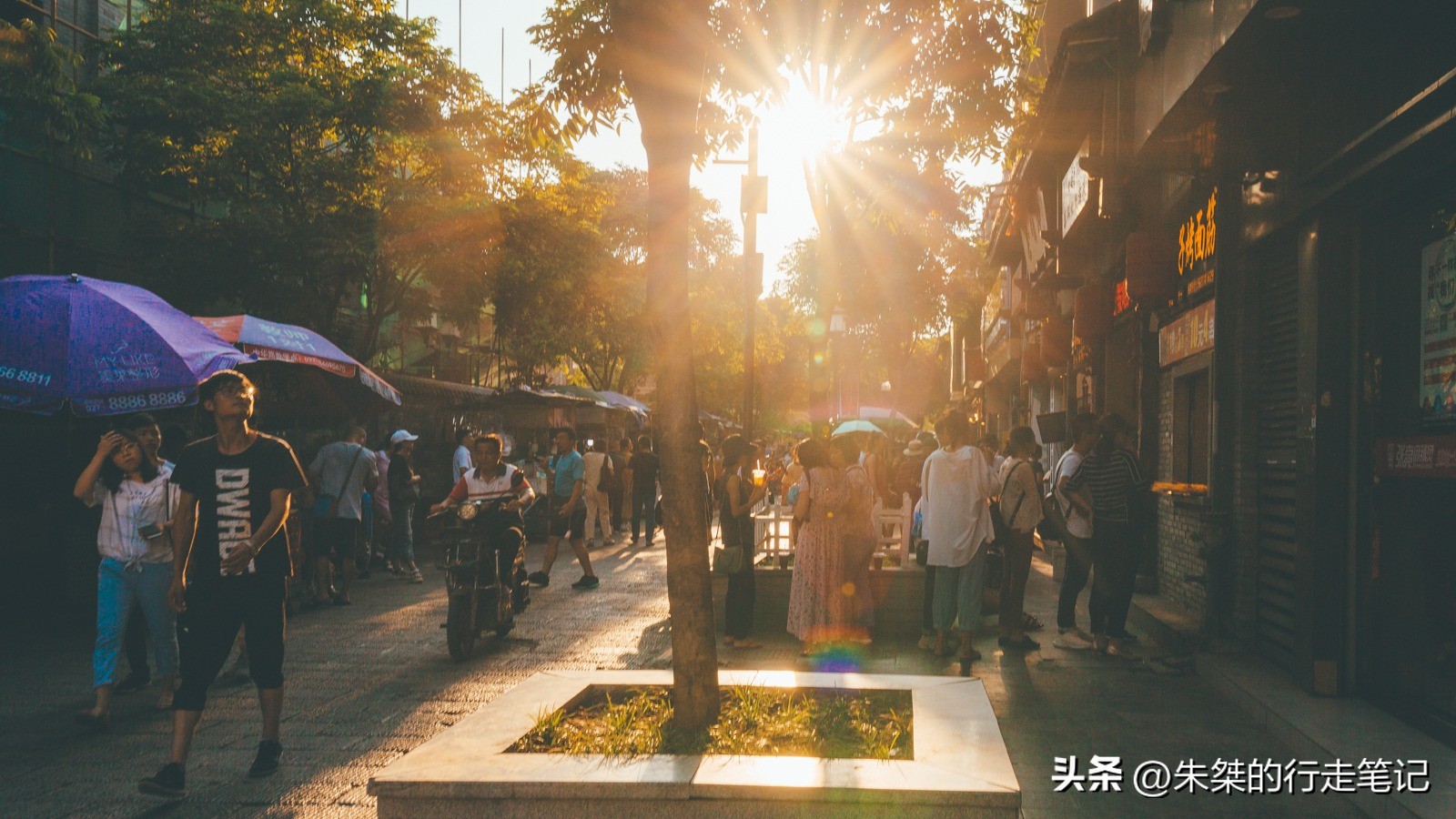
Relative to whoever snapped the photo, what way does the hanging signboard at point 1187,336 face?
facing the viewer and to the left of the viewer

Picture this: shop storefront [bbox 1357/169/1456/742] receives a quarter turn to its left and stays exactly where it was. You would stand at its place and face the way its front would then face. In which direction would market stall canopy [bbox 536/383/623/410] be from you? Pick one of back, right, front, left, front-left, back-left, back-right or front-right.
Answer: back

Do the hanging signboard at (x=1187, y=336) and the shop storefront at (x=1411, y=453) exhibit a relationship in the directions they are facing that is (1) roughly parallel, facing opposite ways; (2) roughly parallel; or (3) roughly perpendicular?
roughly parallel

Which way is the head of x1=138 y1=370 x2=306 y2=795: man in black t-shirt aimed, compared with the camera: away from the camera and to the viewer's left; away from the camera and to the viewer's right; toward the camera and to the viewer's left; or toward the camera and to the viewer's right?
toward the camera and to the viewer's right

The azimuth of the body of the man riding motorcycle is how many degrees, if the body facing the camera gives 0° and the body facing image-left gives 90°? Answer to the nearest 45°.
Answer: approximately 45°

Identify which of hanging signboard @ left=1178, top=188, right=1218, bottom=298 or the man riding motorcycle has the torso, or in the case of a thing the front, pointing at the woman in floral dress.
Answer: the hanging signboard

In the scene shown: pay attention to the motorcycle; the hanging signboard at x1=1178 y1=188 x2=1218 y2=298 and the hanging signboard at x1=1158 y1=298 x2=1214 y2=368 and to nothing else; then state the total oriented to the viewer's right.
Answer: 0

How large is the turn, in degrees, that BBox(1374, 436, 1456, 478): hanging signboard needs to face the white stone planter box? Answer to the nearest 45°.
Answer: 0° — it already faces it

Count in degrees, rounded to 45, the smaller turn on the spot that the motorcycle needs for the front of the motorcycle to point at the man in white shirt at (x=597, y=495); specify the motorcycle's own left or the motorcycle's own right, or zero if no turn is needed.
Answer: approximately 135° to the motorcycle's own right

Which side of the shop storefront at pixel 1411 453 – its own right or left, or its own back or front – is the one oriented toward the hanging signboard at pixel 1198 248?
right

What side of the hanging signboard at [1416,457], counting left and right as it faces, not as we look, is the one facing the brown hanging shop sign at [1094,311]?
right

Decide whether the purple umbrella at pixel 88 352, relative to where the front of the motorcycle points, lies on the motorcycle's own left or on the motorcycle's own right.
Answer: on the motorcycle's own right

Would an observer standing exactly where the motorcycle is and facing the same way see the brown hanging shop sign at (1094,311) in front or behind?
behind

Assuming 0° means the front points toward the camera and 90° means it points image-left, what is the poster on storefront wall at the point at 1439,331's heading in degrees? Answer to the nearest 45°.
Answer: approximately 45°

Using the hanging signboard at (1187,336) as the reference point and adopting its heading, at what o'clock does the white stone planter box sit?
The white stone planter box is roughly at 11 o'clock from the hanging signboard.
